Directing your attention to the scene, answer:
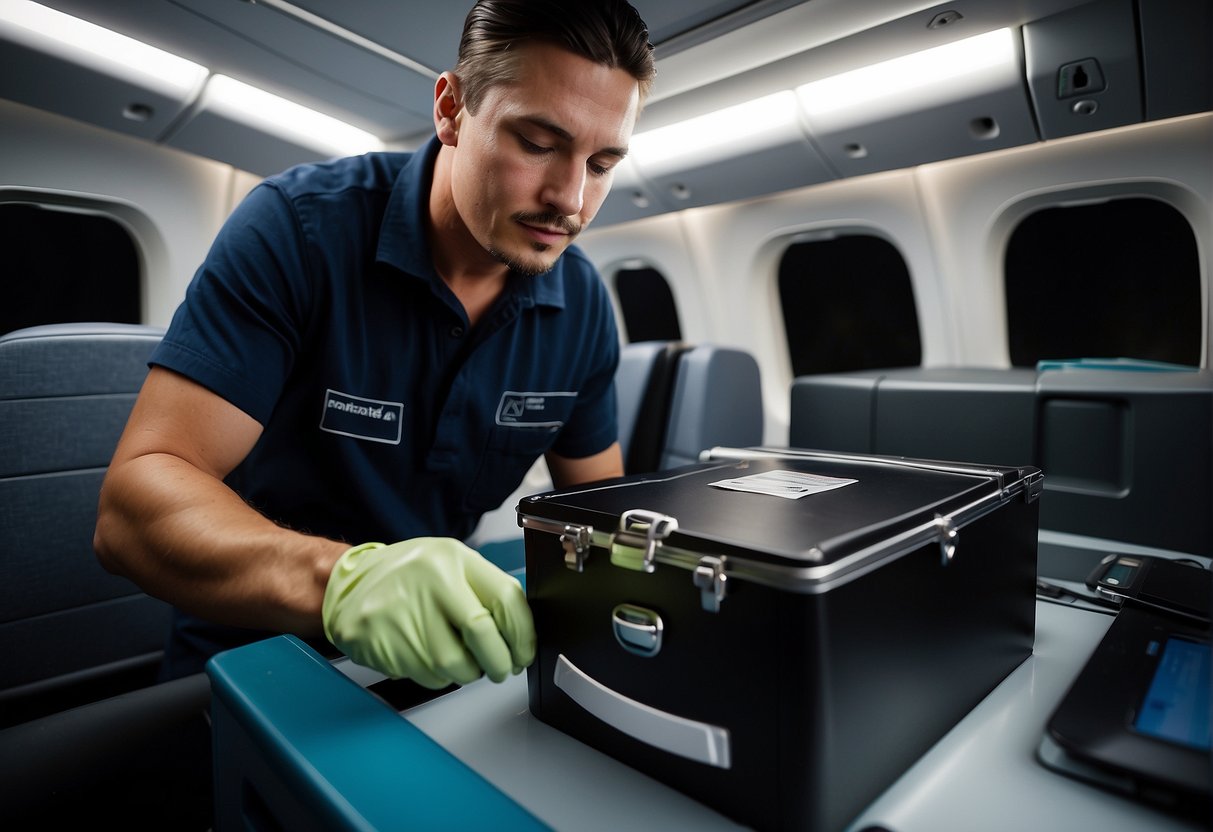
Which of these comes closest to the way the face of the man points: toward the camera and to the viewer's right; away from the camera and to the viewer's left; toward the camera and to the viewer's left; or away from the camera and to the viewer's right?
toward the camera and to the viewer's right

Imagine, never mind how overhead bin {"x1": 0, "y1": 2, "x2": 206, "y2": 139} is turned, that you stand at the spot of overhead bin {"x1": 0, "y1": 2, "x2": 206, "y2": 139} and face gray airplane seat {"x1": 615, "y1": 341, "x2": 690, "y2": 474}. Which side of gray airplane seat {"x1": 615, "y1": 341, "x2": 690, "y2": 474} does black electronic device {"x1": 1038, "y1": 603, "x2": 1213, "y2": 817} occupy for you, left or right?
right

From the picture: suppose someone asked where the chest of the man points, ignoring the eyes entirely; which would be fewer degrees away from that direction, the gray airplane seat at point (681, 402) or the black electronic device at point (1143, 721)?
the black electronic device

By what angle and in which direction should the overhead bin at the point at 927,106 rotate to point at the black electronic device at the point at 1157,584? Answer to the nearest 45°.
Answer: approximately 45° to its left

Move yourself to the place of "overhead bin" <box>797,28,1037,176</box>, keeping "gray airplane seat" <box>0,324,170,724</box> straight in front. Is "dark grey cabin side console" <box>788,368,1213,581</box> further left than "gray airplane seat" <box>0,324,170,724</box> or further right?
left
